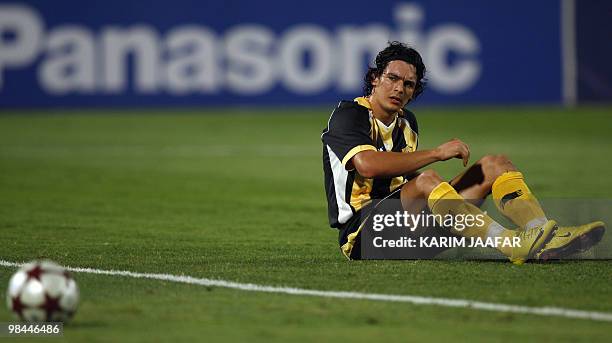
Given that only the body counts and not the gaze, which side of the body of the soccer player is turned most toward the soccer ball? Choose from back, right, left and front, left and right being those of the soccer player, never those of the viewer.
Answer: right

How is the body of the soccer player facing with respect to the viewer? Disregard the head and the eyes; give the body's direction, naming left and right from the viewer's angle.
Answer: facing the viewer and to the right of the viewer
